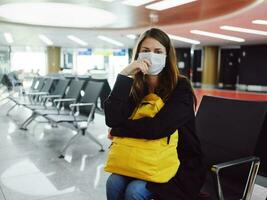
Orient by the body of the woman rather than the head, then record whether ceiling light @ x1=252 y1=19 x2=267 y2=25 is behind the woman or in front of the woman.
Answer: behind

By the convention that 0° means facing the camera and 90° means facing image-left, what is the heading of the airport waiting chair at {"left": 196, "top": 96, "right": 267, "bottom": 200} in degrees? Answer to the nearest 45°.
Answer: approximately 45°

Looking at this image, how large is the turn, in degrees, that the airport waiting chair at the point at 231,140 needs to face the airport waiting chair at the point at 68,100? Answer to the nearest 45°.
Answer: approximately 90° to its right

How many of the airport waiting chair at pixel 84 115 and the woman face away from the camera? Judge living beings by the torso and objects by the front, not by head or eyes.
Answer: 0
